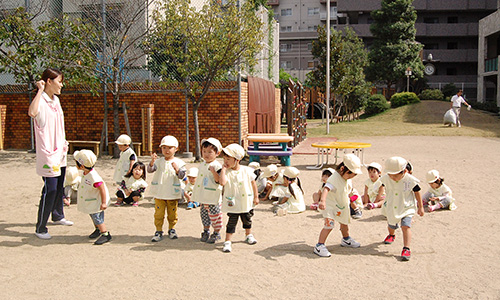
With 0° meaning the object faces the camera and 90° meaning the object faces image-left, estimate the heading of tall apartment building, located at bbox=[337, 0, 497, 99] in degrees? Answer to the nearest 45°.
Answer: approximately 0°

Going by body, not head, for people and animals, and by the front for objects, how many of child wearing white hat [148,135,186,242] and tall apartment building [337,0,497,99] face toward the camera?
2

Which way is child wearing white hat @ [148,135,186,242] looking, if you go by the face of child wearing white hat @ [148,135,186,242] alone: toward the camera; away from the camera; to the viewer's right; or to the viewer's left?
toward the camera

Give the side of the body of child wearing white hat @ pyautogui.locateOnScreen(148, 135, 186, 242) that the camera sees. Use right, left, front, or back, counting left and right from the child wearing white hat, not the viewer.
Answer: front

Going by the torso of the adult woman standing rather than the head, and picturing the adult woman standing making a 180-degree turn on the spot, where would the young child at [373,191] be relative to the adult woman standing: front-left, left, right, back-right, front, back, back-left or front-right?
back-right

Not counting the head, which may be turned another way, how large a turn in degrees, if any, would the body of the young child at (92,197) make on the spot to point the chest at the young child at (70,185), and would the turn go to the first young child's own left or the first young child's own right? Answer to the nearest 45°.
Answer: approximately 135° to the first young child's own right

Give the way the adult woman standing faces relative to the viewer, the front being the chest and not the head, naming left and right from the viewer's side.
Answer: facing the viewer and to the right of the viewer

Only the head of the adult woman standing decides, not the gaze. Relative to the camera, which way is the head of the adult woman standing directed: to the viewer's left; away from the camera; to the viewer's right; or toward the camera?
to the viewer's right

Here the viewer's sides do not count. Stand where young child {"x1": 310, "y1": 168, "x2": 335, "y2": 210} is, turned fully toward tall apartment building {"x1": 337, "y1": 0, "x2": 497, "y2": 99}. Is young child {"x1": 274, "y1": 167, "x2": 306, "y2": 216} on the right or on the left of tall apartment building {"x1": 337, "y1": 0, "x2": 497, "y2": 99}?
left

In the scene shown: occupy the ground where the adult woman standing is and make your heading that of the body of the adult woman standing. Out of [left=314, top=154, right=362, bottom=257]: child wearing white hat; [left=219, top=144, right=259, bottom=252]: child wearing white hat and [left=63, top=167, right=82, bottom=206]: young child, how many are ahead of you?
2

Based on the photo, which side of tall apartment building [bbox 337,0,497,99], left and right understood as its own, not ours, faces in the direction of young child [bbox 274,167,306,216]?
front

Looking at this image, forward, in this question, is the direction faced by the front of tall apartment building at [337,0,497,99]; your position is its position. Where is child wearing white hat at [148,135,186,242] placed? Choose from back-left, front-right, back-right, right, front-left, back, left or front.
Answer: front

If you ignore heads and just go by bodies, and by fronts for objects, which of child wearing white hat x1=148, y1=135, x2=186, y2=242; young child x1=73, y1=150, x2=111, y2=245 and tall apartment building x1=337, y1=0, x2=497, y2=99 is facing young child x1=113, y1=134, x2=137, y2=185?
the tall apartment building
